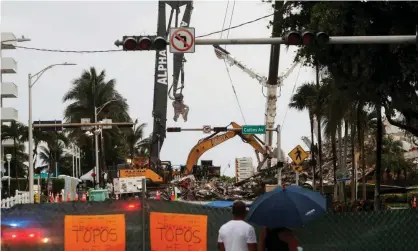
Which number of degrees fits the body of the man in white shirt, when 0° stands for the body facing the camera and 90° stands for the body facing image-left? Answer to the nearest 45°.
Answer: approximately 180°

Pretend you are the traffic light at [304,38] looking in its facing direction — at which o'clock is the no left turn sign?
The no left turn sign is roughly at 3 o'clock from the traffic light.

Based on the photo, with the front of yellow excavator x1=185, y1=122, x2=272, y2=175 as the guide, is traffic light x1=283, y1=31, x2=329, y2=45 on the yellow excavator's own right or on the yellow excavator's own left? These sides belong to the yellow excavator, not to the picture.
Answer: on the yellow excavator's own right

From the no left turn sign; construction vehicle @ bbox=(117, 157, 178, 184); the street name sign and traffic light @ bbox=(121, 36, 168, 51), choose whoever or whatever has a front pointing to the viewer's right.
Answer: the construction vehicle

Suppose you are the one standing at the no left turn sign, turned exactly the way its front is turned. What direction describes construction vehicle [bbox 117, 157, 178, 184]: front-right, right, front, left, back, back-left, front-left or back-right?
back

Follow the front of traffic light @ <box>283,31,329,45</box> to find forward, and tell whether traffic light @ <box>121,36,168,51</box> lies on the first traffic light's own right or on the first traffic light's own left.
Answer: on the first traffic light's own right

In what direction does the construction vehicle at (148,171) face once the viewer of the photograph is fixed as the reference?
facing to the right of the viewer

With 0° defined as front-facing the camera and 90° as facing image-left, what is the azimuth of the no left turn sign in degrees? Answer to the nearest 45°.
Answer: approximately 0°

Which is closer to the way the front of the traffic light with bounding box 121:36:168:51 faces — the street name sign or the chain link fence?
the chain link fence

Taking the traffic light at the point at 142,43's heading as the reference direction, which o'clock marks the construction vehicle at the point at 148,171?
The construction vehicle is roughly at 6 o'clock from the traffic light.

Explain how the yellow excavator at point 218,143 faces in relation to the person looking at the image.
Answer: facing to the right of the viewer

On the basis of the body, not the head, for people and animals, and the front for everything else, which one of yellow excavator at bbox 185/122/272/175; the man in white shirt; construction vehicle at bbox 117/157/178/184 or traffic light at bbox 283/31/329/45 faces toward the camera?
the traffic light

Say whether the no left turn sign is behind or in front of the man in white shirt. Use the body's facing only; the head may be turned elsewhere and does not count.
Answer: in front

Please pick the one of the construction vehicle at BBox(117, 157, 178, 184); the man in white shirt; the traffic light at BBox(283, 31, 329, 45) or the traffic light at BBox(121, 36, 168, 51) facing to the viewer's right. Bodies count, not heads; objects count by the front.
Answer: the construction vehicle
